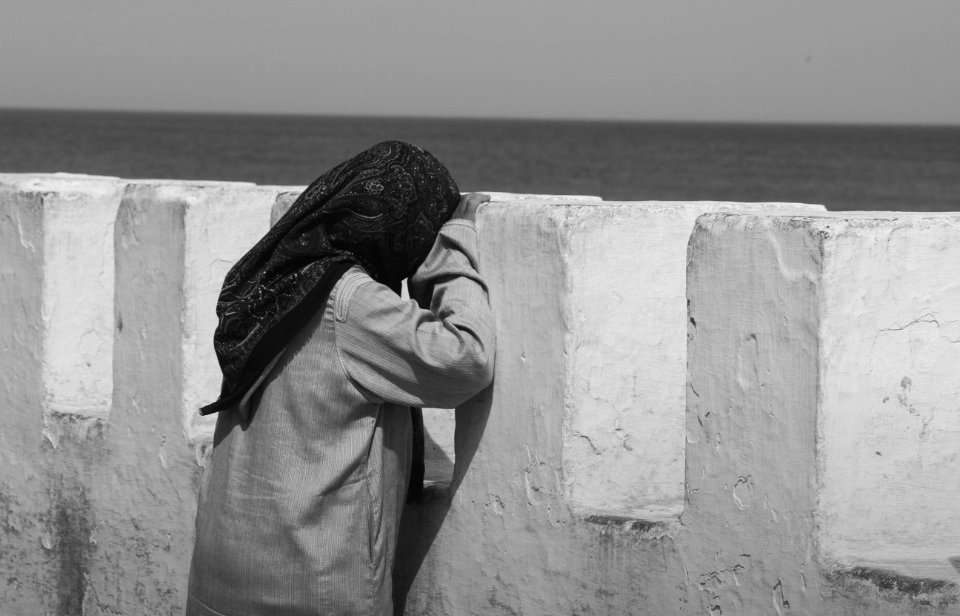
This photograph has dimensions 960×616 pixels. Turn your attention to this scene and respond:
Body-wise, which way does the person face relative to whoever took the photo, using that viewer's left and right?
facing away from the viewer and to the right of the viewer

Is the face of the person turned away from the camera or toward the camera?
away from the camera
